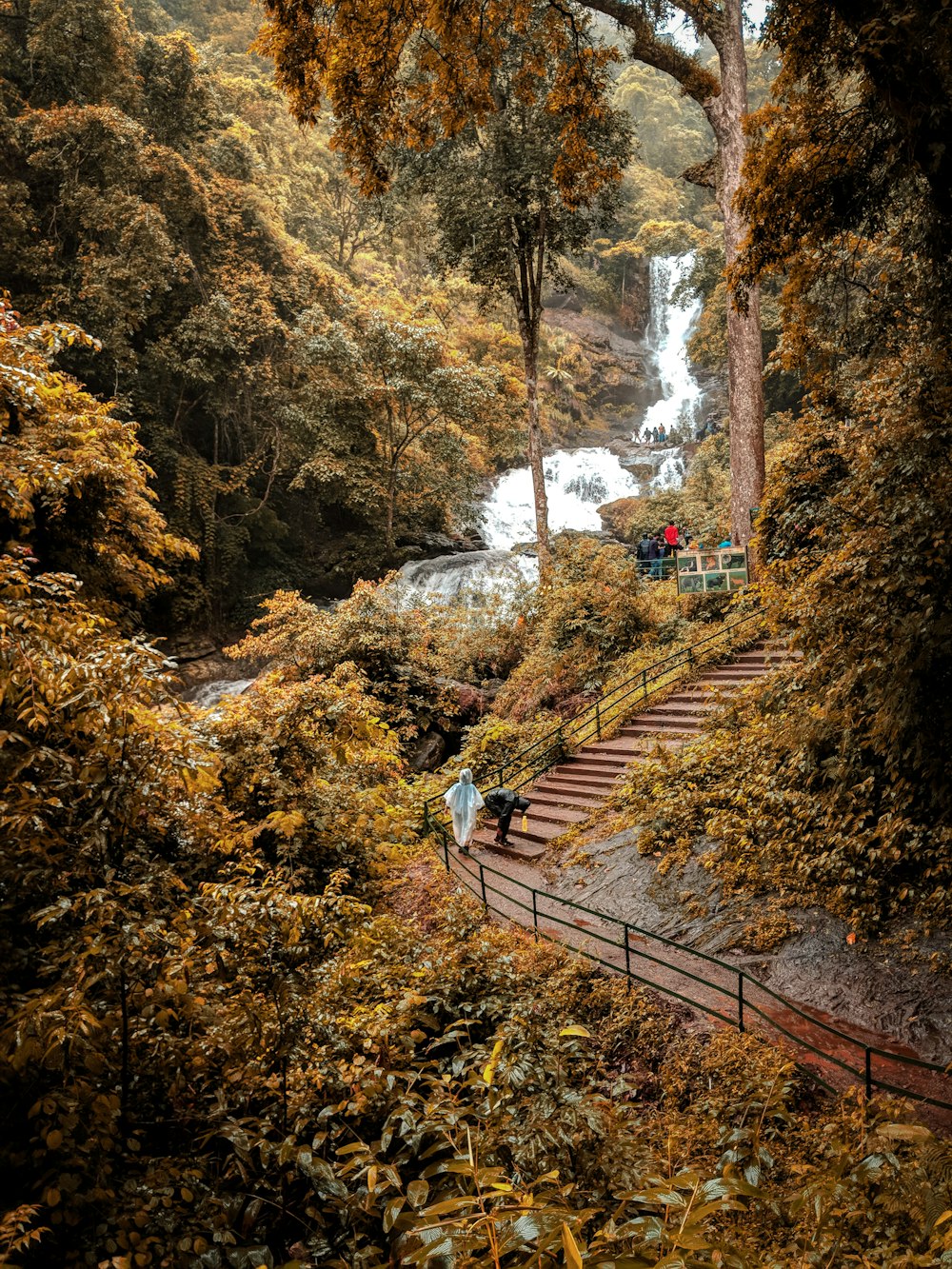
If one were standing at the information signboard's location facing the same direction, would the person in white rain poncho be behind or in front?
in front

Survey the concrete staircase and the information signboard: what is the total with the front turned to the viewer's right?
0

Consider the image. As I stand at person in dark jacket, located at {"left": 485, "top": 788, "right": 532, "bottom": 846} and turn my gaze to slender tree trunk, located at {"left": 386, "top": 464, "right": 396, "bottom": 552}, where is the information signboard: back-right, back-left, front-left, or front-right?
front-right

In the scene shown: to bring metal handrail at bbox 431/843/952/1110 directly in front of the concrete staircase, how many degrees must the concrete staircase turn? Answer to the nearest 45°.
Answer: approximately 45° to its left

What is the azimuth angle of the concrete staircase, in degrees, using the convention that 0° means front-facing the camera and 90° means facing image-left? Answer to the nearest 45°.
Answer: approximately 45°

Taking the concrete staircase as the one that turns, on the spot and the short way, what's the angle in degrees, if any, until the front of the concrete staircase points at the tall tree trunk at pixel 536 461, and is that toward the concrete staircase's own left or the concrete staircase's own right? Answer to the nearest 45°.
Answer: approximately 135° to the concrete staircase's own right

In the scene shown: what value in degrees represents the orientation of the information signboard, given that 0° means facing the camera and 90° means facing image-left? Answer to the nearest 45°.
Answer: approximately 0°

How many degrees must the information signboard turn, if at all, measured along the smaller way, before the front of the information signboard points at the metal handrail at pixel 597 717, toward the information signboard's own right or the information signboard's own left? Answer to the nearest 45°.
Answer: approximately 45° to the information signboard's own right

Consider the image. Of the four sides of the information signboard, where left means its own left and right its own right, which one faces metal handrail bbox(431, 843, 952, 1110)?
front

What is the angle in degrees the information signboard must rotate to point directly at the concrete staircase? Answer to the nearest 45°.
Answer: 0° — it already faces it

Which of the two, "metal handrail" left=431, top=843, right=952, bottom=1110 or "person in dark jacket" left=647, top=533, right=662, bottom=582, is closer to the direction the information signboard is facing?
the metal handrail
